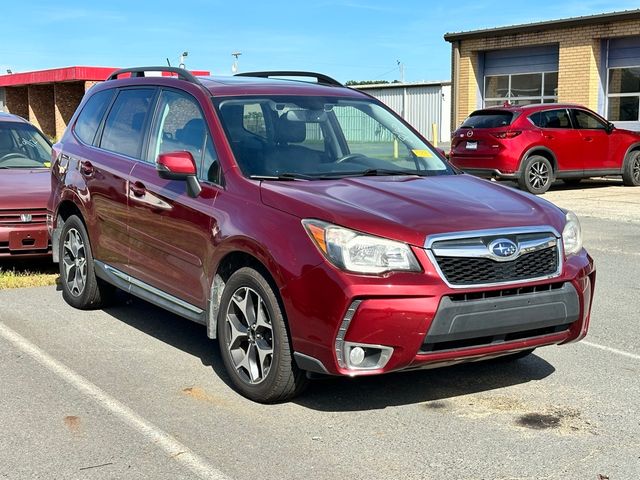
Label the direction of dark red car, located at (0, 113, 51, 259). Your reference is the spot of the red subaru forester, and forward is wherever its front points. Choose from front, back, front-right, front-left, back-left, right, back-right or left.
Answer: back

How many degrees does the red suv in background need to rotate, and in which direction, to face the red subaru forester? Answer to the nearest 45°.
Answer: approximately 135° to its right

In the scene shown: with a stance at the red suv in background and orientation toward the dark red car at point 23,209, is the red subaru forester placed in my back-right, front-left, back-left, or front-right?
front-left

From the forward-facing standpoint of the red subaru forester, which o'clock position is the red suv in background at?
The red suv in background is roughly at 8 o'clock from the red subaru forester.

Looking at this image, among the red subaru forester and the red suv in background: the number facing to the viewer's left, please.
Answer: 0

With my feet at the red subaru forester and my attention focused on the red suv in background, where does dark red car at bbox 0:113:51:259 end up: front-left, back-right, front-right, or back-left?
front-left

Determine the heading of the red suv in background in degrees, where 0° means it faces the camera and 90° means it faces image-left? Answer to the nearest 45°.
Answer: approximately 225°

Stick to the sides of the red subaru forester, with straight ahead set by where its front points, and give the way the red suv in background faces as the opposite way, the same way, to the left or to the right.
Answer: to the left

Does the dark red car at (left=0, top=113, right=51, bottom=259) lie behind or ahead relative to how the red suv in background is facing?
behind
